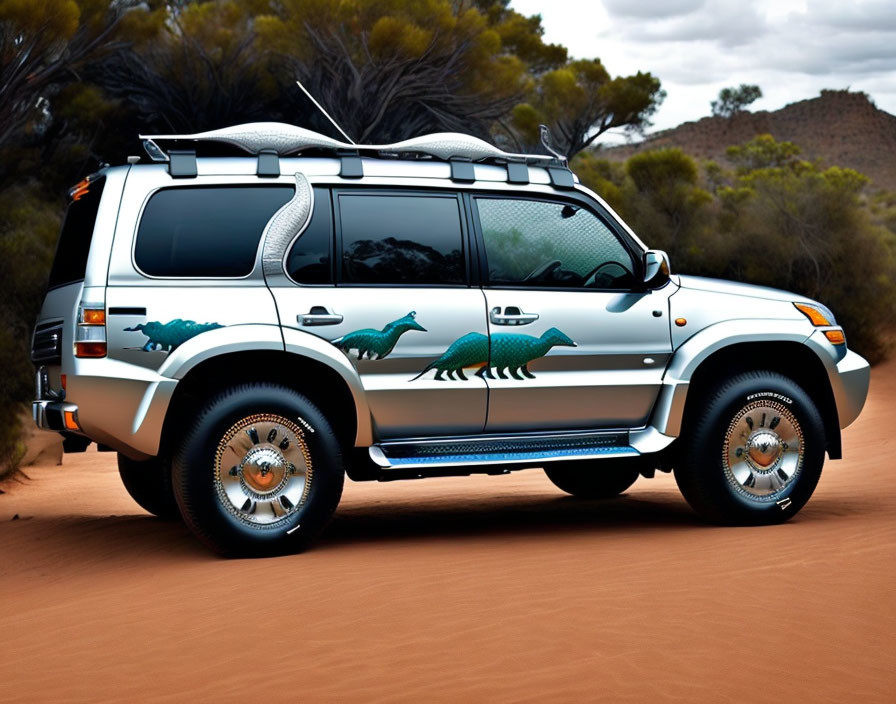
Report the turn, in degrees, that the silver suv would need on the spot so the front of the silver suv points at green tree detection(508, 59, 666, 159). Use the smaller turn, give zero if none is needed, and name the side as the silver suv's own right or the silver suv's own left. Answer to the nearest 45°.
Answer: approximately 45° to the silver suv's own left

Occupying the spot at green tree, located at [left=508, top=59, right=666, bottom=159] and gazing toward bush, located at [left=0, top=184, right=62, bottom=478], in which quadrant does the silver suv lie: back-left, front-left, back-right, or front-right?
front-left

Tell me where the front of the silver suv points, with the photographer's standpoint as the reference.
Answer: facing away from the viewer and to the right of the viewer

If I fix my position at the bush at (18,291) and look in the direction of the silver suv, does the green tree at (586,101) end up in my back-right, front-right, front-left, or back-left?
front-left

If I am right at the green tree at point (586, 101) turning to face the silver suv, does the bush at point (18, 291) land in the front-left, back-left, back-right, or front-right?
front-right

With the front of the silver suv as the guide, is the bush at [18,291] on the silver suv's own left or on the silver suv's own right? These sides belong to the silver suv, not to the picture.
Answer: on the silver suv's own left

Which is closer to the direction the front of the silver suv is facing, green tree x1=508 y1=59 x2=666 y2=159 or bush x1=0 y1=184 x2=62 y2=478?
the green tree
